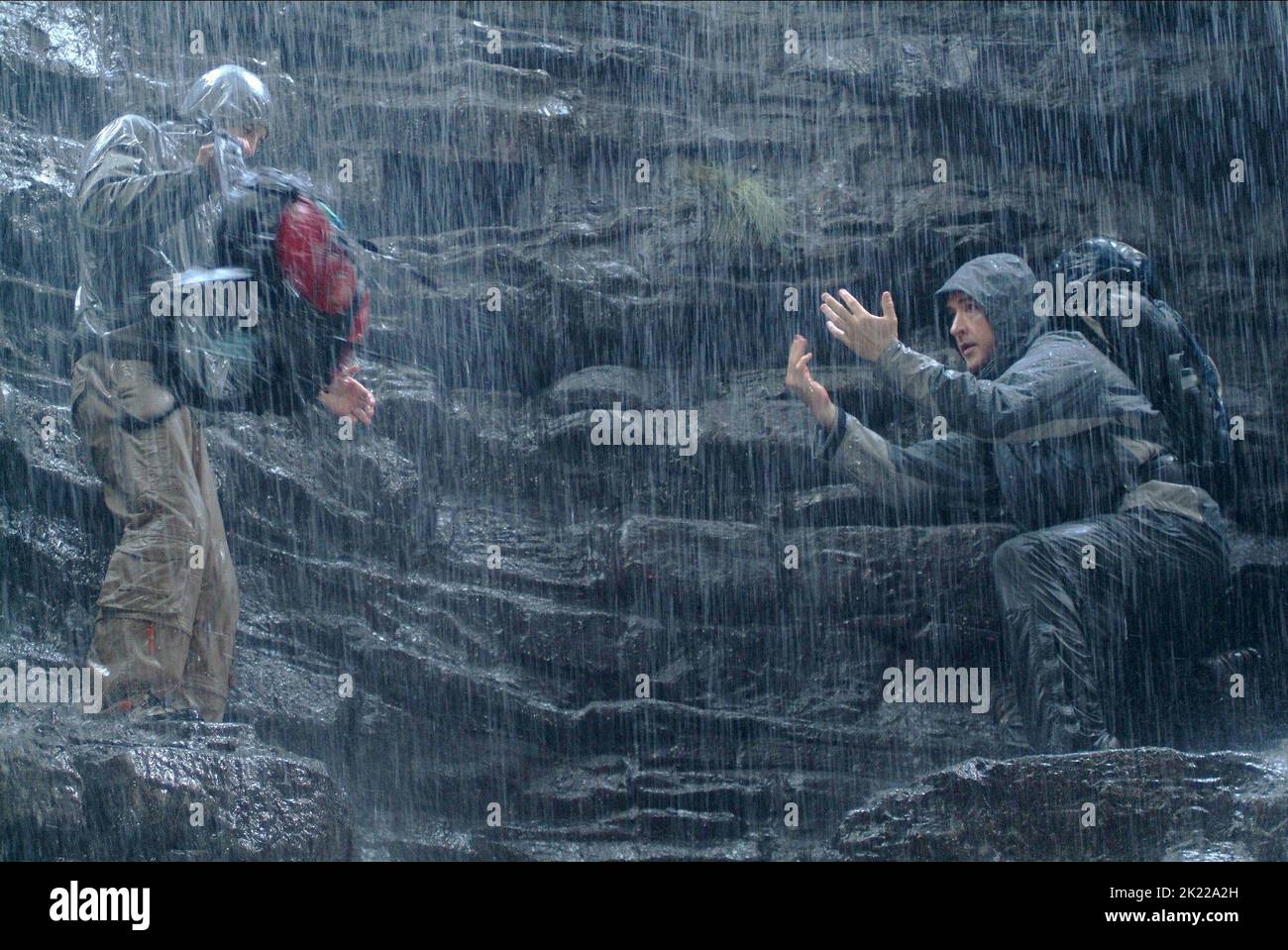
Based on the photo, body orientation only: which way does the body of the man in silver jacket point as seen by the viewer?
to the viewer's right

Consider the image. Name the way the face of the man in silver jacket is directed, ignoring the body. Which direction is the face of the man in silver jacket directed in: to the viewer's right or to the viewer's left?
to the viewer's right

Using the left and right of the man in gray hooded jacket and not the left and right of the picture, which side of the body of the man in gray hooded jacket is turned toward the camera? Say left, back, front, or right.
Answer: left

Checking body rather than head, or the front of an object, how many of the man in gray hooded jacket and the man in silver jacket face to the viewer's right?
1
